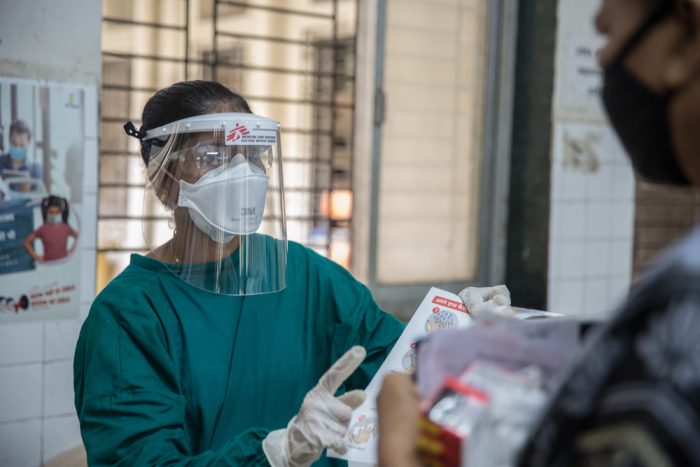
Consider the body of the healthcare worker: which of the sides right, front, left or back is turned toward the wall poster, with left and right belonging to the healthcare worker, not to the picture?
back

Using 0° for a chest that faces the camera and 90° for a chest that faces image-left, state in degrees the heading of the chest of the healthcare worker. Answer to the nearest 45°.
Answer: approximately 315°

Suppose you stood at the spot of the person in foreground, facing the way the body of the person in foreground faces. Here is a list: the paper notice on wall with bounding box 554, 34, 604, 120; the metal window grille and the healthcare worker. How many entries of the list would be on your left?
0

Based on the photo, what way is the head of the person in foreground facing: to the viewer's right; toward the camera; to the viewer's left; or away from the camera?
to the viewer's left

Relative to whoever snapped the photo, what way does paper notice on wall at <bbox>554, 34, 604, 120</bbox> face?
facing the viewer

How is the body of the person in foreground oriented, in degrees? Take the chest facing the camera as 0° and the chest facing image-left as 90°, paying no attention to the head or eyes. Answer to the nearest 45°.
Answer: approximately 90°

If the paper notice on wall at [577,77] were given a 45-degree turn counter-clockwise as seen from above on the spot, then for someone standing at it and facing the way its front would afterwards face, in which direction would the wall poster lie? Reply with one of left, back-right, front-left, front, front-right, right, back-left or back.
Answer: right

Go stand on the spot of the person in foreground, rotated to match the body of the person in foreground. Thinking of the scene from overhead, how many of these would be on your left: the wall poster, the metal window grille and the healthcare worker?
0

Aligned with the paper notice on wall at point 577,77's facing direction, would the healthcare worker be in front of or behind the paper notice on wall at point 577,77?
in front

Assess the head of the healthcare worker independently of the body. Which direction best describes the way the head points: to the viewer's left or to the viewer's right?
to the viewer's right

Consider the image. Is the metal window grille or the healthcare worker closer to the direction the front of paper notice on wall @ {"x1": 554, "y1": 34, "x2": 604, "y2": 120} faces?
the healthcare worker

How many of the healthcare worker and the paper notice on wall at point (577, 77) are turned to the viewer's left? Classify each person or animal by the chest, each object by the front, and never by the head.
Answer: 0

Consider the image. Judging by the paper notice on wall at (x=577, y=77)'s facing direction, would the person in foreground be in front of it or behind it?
in front

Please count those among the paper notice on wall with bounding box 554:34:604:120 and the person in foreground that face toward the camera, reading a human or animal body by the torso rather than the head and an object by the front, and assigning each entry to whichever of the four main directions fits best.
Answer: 1
